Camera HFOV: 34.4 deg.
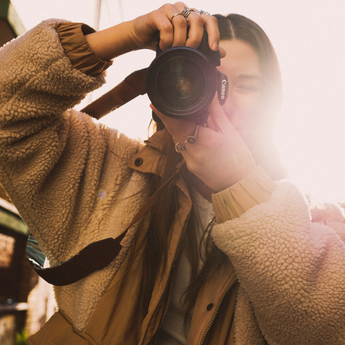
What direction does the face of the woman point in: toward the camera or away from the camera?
toward the camera

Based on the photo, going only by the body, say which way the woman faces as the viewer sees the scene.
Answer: toward the camera
